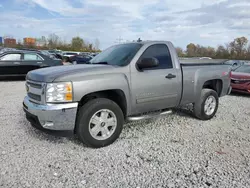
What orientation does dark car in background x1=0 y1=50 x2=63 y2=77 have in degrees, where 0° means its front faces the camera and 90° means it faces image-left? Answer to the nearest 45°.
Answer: approximately 90°

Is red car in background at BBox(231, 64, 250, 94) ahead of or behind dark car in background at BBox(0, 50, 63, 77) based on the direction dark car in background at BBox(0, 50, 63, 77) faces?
behind

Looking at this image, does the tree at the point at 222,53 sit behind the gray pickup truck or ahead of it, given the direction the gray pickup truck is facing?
behind

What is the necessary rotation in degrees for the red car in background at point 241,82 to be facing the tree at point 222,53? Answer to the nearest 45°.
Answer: approximately 135° to its right

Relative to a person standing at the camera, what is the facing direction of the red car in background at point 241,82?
facing the viewer and to the left of the viewer

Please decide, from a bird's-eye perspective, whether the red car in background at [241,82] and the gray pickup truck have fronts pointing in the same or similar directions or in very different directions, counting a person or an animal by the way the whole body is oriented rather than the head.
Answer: same or similar directions

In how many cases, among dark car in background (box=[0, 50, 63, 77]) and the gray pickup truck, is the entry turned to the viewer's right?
0

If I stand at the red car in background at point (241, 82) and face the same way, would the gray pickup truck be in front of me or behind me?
in front

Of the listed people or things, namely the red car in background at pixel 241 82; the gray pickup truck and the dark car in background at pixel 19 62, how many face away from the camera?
0

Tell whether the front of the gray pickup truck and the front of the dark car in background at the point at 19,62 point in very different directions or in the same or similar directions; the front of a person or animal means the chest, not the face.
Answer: same or similar directions

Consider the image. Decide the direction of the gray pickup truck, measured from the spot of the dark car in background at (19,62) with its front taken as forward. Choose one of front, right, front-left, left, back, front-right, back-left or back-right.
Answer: left

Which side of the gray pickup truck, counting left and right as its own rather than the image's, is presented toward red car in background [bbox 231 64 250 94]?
back

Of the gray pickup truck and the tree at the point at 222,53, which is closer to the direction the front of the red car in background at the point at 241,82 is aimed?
the gray pickup truck
